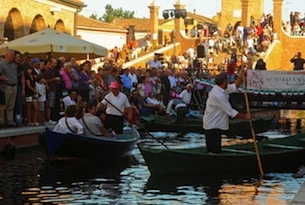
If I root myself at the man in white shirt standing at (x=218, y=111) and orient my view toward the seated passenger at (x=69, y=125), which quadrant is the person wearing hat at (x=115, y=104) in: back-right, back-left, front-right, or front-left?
front-right

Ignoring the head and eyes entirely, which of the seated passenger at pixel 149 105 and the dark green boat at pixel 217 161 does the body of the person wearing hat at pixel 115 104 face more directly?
the dark green boat

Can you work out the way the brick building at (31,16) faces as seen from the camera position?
facing the viewer and to the right of the viewer

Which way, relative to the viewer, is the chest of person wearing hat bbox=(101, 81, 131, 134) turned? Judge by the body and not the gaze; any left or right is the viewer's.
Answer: facing the viewer

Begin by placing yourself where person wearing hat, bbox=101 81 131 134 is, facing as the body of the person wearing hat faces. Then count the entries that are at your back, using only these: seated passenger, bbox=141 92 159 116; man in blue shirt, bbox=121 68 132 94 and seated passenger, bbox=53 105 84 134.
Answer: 2

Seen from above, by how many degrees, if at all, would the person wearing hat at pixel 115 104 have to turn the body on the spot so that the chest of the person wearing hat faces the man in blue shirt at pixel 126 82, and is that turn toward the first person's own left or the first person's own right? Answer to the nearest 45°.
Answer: approximately 180°

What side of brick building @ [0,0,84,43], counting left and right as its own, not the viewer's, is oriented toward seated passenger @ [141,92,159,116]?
front

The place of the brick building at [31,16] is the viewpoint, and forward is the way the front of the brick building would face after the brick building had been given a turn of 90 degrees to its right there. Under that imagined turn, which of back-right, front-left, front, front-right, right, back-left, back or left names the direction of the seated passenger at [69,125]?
front-left
